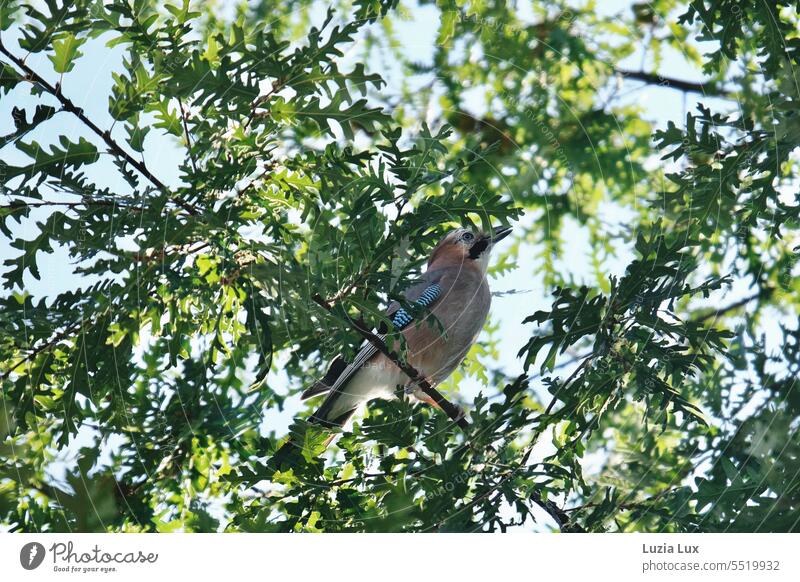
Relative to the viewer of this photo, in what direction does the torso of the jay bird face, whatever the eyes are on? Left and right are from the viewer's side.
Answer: facing to the right of the viewer

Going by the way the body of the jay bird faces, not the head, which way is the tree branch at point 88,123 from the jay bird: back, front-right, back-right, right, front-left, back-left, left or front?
back-right
